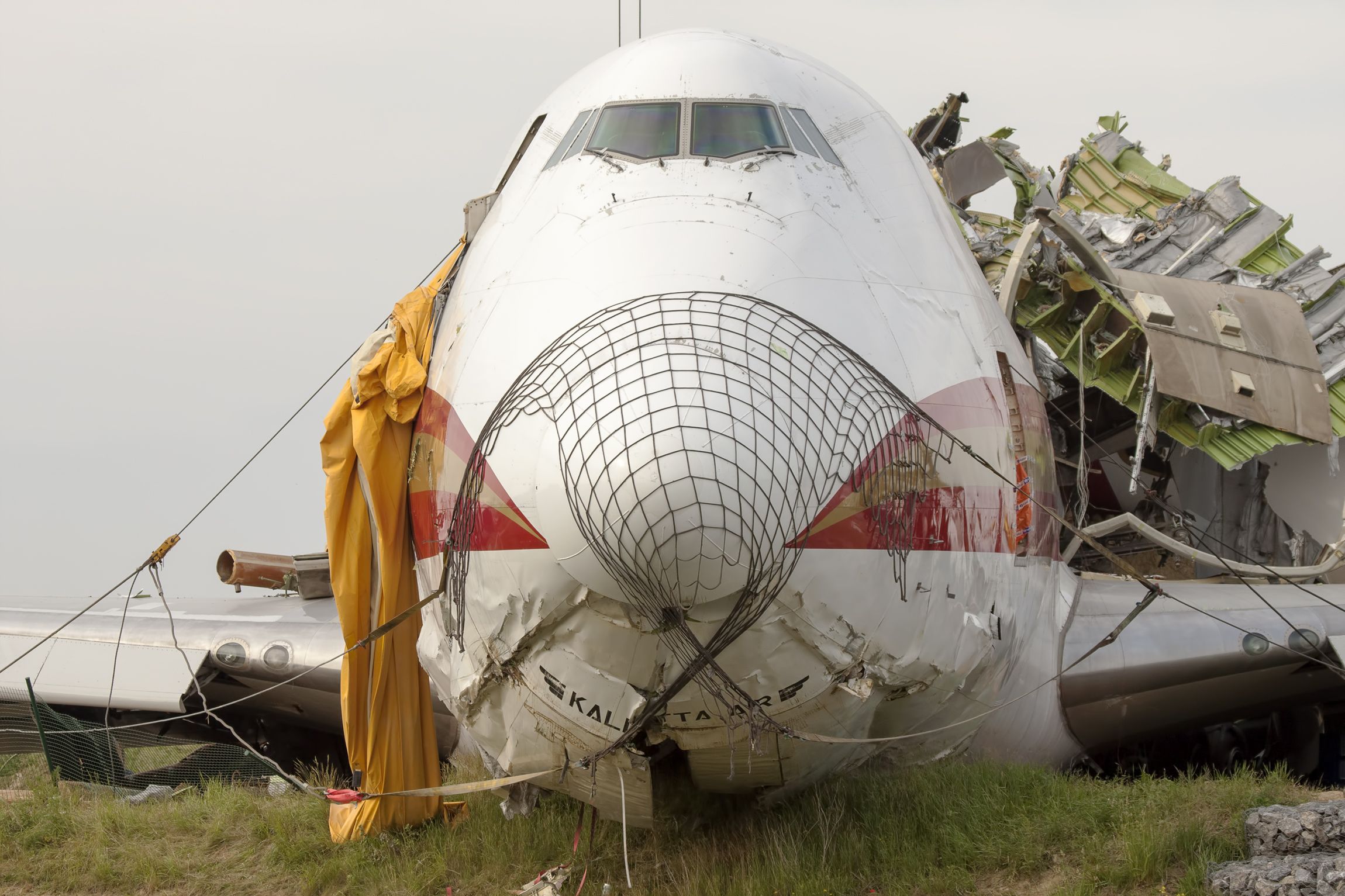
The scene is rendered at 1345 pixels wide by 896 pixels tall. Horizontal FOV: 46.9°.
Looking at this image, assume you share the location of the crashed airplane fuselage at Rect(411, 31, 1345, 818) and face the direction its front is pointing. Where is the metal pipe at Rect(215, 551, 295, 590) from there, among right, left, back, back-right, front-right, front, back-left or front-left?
back-right

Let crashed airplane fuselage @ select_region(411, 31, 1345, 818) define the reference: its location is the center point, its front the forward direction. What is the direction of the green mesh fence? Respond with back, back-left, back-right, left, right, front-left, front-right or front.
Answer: back-right

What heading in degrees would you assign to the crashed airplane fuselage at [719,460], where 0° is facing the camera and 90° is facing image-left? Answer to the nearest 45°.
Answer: approximately 0°
